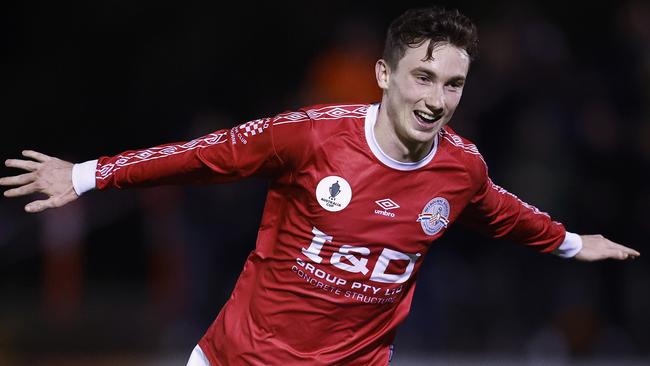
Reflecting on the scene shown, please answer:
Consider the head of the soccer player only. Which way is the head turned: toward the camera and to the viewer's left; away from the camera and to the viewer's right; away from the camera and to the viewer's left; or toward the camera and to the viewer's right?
toward the camera and to the viewer's right

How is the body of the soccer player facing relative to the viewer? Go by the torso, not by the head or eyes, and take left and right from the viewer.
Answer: facing the viewer and to the right of the viewer
